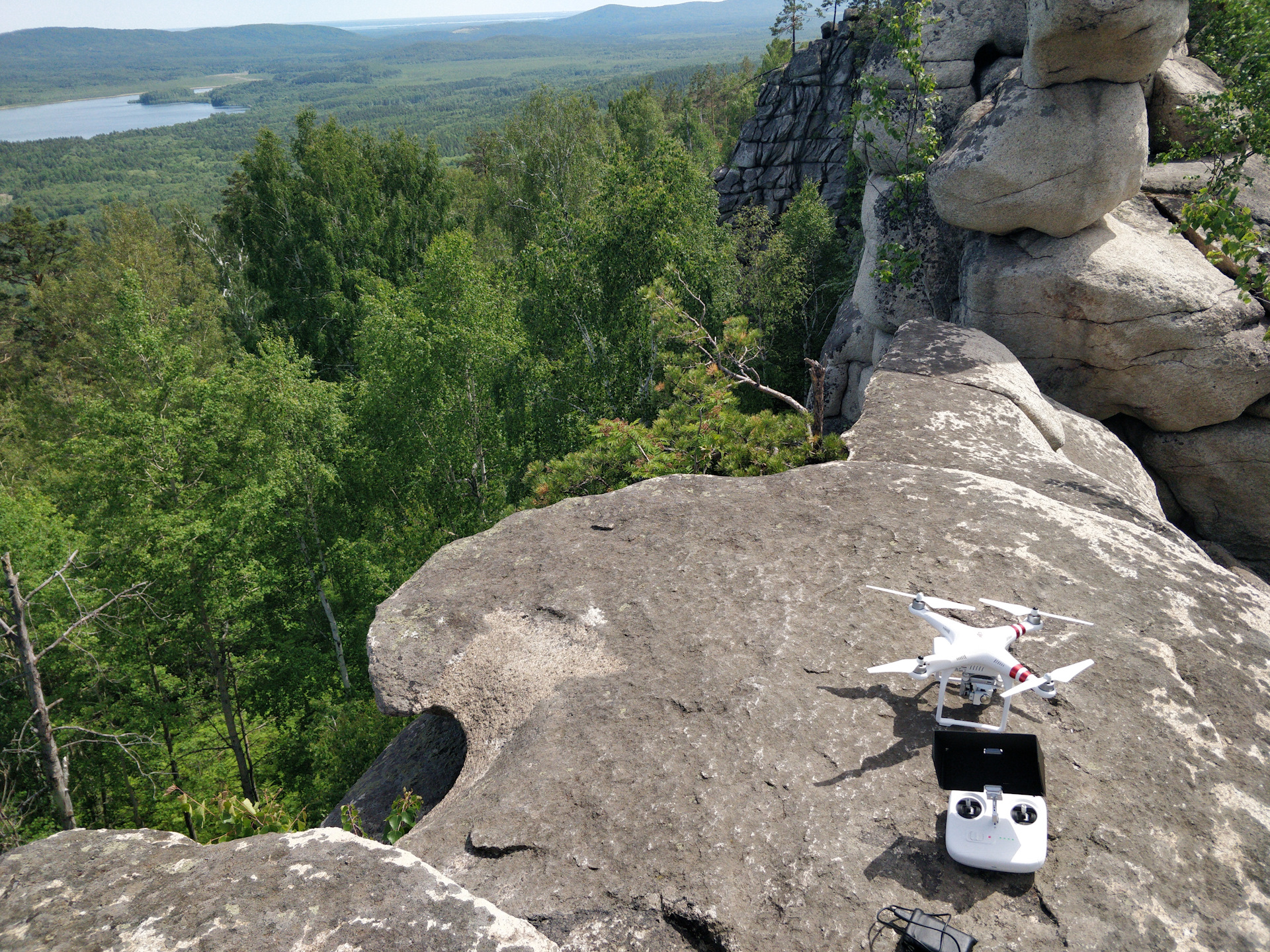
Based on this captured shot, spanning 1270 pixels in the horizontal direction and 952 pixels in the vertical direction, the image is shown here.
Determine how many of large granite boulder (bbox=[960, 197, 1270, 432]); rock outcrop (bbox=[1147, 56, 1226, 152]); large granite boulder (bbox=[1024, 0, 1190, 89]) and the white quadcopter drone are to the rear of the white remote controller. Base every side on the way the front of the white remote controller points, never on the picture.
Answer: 4

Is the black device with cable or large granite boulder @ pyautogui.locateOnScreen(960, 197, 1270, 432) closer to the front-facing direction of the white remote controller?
the black device with cable

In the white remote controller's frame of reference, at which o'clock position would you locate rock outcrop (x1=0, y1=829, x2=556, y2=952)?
The rock outcrop is roughly at 2 o'clock from the white remote controller.

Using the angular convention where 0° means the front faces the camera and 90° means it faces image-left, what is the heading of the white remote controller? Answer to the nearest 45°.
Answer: approximately 0°

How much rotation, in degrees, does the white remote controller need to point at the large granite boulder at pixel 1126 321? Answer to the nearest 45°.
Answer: approximately 180°

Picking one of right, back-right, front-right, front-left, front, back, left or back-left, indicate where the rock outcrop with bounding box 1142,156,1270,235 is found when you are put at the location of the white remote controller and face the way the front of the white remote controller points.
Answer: back

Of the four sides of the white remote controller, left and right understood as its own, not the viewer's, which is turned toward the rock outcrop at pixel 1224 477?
back

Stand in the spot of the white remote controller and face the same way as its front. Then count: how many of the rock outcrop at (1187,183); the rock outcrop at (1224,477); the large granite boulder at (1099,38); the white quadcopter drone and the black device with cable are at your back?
4

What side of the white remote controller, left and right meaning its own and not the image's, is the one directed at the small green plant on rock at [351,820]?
right

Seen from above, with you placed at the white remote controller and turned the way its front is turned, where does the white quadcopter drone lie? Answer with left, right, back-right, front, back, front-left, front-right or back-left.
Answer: back

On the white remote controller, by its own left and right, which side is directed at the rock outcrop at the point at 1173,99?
back

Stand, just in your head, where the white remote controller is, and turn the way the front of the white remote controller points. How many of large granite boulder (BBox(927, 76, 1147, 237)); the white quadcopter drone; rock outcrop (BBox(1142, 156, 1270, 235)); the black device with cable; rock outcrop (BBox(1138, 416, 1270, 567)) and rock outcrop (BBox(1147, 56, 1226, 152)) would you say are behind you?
5

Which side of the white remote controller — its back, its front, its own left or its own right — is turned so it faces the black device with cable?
front

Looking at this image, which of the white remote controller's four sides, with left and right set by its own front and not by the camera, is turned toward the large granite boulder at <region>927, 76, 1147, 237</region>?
back

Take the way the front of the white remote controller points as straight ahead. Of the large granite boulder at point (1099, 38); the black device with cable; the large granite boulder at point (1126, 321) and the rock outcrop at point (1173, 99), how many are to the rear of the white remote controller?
3

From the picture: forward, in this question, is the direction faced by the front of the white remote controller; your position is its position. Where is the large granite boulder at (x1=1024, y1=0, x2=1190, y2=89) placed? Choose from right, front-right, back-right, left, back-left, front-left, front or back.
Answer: back
